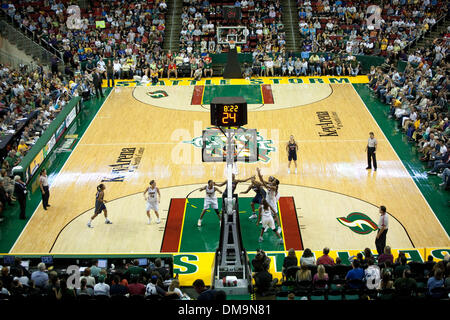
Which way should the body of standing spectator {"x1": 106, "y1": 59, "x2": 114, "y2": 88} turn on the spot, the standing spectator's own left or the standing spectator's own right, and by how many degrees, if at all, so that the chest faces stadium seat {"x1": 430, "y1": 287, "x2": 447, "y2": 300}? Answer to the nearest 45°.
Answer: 0° — they already face it

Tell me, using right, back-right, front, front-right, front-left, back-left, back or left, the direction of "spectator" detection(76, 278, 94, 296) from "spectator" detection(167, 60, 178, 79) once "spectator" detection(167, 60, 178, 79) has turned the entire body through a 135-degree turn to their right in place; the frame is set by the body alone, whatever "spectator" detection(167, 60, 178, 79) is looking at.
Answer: back-left

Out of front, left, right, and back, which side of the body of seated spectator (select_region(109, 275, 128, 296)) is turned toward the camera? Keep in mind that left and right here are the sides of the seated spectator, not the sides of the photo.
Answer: back

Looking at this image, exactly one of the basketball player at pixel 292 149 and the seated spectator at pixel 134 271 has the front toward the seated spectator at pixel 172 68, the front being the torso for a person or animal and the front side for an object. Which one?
the seated spectator at pixel 134 271

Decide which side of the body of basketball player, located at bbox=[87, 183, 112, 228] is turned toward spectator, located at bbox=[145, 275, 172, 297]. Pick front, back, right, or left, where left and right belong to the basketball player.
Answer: right

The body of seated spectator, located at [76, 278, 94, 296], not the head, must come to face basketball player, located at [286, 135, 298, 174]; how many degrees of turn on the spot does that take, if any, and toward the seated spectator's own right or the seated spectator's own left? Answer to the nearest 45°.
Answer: approximately 45° to the seated spectator's own right

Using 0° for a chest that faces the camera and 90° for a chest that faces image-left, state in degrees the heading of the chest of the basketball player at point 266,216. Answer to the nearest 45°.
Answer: approximately 180°

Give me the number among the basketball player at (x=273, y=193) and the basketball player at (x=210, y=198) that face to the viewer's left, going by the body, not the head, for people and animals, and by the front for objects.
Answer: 1

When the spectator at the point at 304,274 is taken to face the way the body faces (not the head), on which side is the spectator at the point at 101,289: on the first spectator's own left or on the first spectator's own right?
on the first spectator's own left

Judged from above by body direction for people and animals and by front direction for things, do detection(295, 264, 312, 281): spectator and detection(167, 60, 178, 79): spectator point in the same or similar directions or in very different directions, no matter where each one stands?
very different directions

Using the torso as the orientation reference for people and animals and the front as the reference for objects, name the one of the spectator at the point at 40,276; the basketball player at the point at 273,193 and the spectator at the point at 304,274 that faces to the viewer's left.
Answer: the basketball player

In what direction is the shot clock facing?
toward the camera

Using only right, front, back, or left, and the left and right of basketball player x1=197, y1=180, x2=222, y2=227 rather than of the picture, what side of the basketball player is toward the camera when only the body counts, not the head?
front
